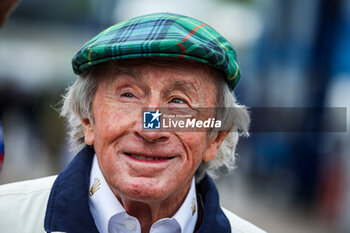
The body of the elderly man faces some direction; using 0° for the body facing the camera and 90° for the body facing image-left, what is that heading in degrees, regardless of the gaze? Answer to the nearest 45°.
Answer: approximately 0°
